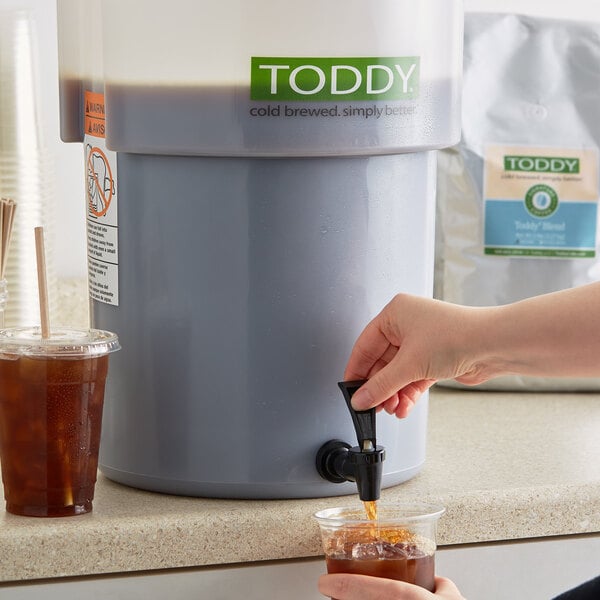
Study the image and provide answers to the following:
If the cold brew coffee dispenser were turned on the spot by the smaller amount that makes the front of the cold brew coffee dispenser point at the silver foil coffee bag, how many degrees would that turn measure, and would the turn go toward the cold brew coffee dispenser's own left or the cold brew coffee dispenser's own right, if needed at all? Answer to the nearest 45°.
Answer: approximately 90° to the cold brew coffee dispenser's own left

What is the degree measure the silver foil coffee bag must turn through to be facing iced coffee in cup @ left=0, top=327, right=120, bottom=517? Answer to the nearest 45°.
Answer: approximately 45° to its right

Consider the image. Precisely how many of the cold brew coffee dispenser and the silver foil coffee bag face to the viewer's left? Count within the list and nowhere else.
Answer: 0

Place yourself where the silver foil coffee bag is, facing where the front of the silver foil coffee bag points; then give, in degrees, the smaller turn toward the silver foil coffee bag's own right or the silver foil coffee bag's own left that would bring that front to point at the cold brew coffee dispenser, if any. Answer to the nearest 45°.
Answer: approximately 45° to the silver foil coffee bag's own right

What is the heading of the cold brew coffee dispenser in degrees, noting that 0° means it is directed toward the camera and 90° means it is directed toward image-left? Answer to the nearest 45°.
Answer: approximately 315°
